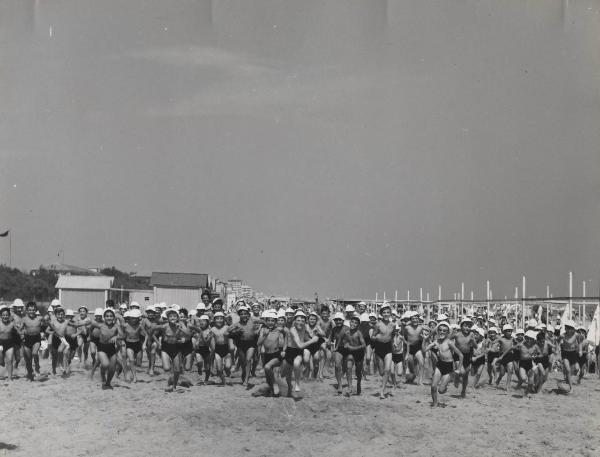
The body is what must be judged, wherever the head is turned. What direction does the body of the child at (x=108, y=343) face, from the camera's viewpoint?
toward the camera

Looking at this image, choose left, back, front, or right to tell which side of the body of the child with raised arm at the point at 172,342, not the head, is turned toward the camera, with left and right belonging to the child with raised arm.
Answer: front

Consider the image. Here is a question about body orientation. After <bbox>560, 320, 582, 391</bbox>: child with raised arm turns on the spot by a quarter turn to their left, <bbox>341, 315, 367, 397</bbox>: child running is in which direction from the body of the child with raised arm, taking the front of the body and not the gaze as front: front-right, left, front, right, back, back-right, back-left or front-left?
back-right

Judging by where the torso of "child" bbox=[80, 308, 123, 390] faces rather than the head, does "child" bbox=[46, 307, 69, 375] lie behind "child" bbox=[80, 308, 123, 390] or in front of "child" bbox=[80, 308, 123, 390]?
behind

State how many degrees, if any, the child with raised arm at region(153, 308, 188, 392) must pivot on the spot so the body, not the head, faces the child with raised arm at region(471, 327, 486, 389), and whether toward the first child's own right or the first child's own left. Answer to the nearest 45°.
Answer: approximately 90° to the first child's own left

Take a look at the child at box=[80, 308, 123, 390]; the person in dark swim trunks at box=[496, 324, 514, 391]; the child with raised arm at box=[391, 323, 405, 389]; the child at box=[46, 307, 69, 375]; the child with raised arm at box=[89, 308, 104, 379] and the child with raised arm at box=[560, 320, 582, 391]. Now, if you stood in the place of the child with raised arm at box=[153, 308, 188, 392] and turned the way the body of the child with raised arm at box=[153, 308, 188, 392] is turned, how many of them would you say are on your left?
3

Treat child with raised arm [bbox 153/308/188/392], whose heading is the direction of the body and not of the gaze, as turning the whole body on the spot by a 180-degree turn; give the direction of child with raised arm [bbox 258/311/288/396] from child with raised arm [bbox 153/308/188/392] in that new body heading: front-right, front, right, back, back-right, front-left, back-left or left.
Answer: back-right

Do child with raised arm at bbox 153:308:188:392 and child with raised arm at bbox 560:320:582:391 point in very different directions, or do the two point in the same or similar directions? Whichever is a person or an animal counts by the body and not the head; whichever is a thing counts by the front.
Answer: same or similar directions

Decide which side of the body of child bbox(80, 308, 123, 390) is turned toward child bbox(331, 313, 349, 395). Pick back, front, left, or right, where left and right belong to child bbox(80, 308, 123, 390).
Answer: left

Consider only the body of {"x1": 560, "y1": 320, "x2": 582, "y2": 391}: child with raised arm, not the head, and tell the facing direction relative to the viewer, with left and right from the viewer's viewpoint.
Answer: facing the viewer
